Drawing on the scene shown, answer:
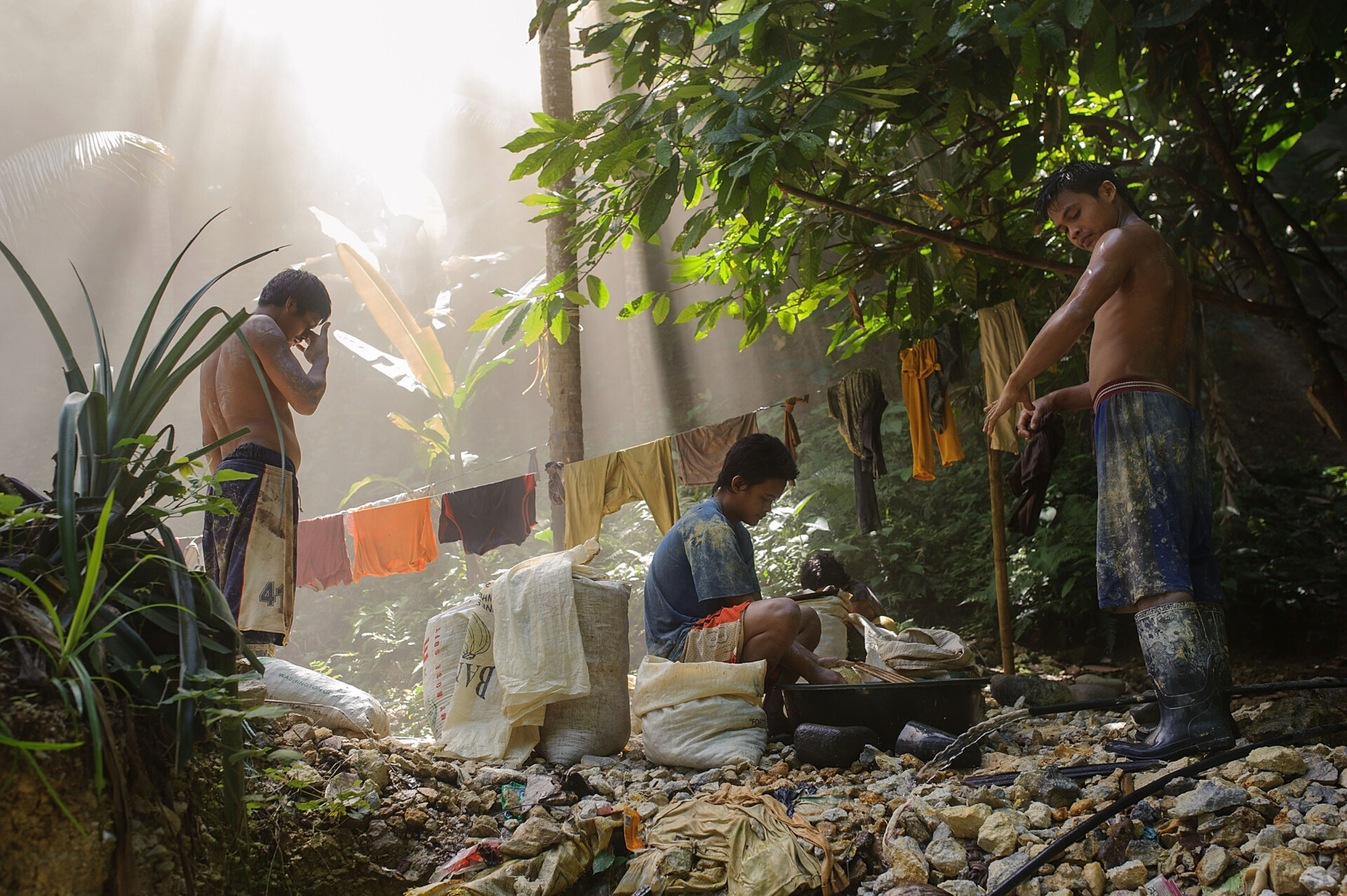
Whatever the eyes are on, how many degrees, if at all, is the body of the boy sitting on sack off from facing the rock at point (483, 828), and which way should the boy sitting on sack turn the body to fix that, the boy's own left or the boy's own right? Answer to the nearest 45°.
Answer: approximately 135° to the boy's own right

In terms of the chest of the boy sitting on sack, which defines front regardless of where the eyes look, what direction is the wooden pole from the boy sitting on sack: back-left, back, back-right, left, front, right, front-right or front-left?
front-left

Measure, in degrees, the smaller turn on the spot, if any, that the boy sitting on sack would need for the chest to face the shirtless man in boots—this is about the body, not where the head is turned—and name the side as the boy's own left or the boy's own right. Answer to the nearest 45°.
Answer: approximately 45° to the boy's own right

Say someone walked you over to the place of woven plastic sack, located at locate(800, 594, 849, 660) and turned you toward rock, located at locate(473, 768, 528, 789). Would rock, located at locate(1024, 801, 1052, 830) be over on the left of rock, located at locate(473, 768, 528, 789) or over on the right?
left

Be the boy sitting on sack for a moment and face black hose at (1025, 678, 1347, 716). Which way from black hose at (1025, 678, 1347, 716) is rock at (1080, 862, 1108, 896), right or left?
right

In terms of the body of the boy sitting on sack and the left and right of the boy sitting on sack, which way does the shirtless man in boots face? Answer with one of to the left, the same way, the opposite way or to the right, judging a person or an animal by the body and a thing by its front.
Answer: the opposite way

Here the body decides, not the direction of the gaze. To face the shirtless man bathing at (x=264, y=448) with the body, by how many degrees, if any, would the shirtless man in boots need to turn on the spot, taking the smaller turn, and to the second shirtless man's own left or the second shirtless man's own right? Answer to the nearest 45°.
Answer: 0° — they already face them

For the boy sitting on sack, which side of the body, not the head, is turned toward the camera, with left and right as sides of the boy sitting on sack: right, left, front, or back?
right

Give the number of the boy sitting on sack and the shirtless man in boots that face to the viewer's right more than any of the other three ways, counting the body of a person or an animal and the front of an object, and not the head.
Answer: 1

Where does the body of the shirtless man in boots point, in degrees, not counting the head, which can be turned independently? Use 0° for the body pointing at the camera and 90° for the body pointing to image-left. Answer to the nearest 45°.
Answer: approximately 90°

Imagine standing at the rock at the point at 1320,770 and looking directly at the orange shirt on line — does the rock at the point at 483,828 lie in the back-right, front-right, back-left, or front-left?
front-left

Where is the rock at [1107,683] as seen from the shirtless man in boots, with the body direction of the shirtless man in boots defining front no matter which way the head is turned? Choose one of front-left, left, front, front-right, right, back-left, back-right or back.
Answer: right

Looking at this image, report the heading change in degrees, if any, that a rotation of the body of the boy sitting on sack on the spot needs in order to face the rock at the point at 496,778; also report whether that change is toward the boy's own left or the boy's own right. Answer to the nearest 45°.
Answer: approximately 135° to the boy's own right

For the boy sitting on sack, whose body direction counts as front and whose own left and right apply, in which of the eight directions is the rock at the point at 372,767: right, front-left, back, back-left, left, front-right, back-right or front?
back-right

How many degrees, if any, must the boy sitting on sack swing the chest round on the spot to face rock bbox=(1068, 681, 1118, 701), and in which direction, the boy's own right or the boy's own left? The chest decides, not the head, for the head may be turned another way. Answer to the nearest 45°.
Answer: approximately 45° to the boy's own left

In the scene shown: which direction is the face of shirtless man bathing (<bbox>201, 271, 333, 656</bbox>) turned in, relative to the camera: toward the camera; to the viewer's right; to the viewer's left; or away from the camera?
to the viewer's right
